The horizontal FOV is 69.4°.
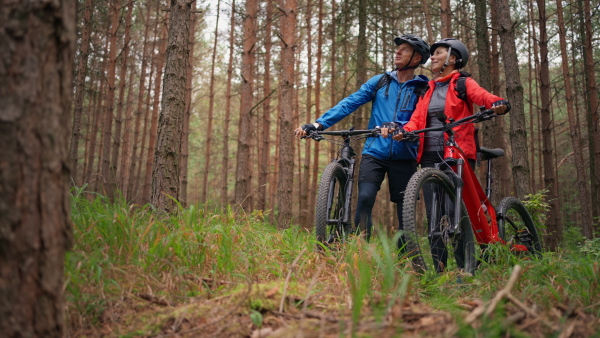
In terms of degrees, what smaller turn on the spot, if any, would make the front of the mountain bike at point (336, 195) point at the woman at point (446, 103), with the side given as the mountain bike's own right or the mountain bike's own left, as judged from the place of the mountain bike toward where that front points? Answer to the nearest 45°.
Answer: approximately 135° to the mountain bike's own left

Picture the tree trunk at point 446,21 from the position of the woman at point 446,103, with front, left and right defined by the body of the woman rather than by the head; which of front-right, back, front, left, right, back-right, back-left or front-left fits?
back-right

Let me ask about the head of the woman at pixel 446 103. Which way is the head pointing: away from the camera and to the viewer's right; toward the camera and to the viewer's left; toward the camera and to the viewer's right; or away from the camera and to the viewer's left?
toward the camera and to the viewer's left

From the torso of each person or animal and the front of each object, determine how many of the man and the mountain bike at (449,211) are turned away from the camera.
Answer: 0

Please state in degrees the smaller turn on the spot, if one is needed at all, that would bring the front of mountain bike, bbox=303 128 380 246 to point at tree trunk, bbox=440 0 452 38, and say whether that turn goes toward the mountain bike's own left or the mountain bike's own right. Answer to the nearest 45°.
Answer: approximately 180°

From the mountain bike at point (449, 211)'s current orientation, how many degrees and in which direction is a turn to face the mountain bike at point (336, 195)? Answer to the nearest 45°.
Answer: approximately 45° to its right

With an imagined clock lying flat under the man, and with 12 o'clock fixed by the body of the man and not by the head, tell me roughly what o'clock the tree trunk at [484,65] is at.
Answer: The tree trunk is roughly at 7 o'clock from the man.

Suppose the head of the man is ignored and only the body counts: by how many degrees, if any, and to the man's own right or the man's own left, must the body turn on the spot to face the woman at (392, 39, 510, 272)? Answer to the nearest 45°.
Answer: approximately 90° to the man's own left

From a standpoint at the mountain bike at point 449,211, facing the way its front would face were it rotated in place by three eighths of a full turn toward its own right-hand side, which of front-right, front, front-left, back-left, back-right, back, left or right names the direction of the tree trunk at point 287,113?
front-left

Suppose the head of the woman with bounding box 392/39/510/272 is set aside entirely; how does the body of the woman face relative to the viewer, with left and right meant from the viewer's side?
facing the viewer and to the left of the viewer

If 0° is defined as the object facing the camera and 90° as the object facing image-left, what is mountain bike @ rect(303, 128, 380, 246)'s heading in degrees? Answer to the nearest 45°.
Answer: approximately 45°

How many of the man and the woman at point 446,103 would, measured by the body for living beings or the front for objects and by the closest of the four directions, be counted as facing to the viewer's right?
0

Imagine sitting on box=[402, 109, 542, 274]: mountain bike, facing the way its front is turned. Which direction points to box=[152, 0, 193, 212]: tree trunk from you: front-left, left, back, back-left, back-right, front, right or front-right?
front-right
